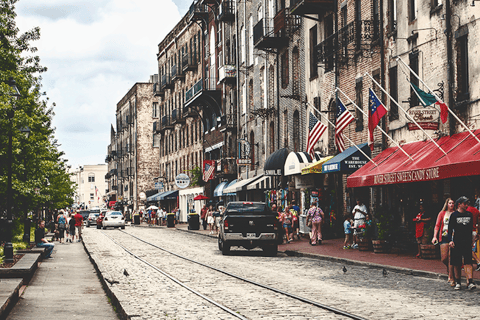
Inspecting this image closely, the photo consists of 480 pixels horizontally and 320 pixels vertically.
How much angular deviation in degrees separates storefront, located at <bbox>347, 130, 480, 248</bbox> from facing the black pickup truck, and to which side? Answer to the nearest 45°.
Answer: approximately 45° to its right

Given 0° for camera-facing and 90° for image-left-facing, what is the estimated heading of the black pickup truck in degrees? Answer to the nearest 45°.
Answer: approximately 180°

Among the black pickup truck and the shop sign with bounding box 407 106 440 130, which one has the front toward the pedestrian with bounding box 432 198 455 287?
the shop sign

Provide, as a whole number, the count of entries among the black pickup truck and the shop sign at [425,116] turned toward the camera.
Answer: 1

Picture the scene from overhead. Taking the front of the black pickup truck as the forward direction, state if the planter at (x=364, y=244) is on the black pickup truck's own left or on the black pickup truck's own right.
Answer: on the black pickup truck's own right

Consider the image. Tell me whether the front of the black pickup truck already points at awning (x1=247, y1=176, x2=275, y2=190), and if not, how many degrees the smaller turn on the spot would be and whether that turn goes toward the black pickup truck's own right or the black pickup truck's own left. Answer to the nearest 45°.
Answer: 0° — it already faces it

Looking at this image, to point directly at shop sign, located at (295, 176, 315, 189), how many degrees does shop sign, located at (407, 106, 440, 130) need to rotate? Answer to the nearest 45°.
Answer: approximately 135° to its right
